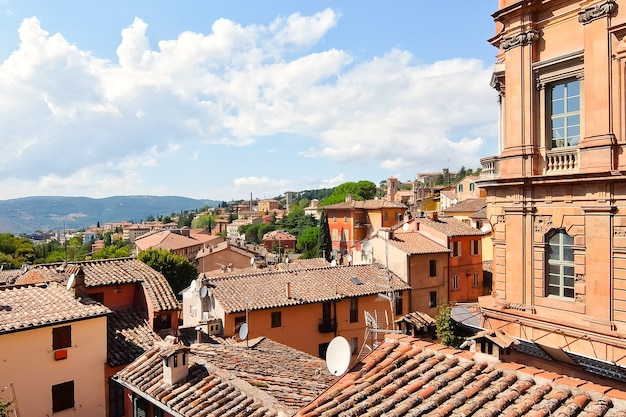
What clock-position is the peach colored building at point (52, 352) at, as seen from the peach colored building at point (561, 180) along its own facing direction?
the peach colored building at point (52, 352) is roughly at 1 o'clock from the peach colored building at point (561, 180).

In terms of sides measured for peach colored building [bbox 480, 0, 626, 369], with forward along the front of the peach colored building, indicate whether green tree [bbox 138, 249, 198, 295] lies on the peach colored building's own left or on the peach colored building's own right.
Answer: on the peach colored building's own right

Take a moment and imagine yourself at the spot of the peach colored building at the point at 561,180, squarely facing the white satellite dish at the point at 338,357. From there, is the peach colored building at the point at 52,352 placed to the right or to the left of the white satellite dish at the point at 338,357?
right

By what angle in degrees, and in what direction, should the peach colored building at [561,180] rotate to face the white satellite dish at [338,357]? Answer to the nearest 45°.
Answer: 0° — it already faces it

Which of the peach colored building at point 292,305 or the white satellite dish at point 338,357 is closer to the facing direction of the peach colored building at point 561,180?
the white satellite dish

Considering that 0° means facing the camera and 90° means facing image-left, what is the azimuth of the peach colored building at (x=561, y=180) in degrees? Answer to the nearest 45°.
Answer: approximately 45°

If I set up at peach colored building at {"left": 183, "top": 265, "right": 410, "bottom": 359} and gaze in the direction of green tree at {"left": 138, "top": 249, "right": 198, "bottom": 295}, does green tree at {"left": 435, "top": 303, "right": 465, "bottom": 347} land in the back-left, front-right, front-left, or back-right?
back-right

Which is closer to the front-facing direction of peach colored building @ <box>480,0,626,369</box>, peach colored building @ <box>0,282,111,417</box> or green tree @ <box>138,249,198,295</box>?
the peach colored building

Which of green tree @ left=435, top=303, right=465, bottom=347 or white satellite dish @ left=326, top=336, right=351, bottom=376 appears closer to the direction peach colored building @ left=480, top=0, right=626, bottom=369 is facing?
the white satellite dish

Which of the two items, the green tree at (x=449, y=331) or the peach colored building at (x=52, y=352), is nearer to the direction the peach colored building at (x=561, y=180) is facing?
the peach colored building

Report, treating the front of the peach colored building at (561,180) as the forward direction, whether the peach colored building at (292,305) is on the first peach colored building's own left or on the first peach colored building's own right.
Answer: on the first peach colored building's own right
